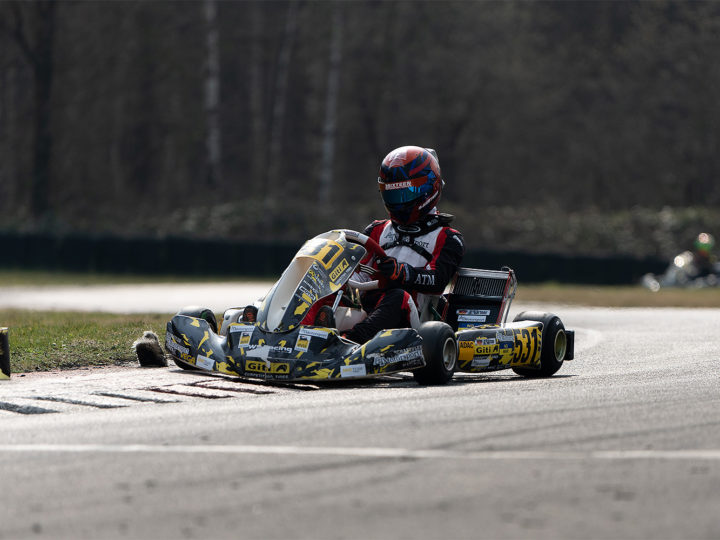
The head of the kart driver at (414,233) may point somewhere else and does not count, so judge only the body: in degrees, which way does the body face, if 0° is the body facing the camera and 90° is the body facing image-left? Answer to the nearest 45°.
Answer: approximately 45°

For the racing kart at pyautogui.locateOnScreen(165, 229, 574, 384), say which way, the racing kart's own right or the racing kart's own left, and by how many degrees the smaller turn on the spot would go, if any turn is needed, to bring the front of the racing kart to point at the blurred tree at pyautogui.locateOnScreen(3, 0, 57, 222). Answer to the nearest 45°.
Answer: approximately 135° to the racing kart's own right
